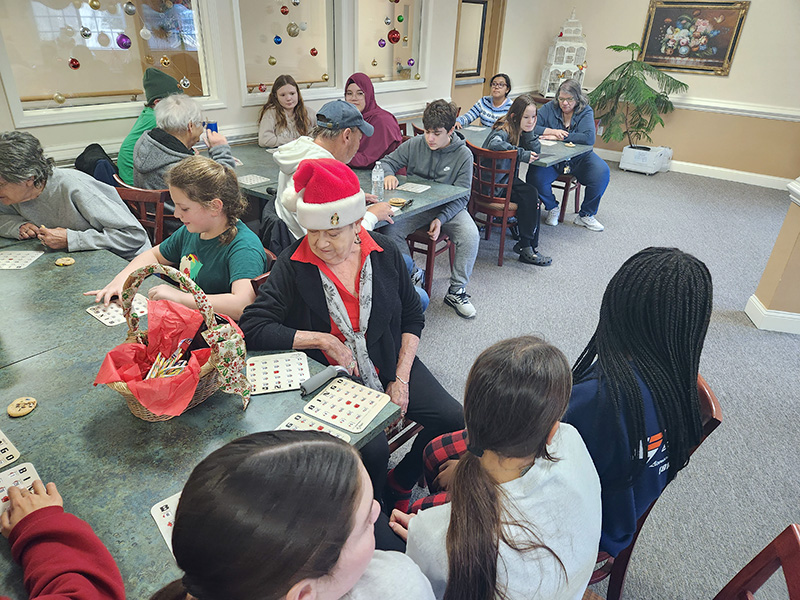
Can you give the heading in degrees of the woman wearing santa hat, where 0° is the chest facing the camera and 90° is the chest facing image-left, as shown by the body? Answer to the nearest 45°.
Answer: approximately 0°

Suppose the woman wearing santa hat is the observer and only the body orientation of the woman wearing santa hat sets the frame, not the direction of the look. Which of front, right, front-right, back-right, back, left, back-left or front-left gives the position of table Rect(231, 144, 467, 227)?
back

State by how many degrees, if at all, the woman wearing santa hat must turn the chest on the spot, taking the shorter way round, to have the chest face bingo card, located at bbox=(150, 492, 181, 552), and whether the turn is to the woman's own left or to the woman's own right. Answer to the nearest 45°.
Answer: approximately 45° to the woman's own right

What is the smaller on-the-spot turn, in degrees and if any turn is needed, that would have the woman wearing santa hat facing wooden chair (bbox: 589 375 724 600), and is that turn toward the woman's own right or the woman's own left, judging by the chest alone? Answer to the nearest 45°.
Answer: approximately 45° to the woman's own left

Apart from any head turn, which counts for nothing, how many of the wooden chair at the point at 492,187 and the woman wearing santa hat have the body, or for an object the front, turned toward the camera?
1

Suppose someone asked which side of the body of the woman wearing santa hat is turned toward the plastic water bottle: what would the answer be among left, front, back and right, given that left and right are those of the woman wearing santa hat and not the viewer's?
back
